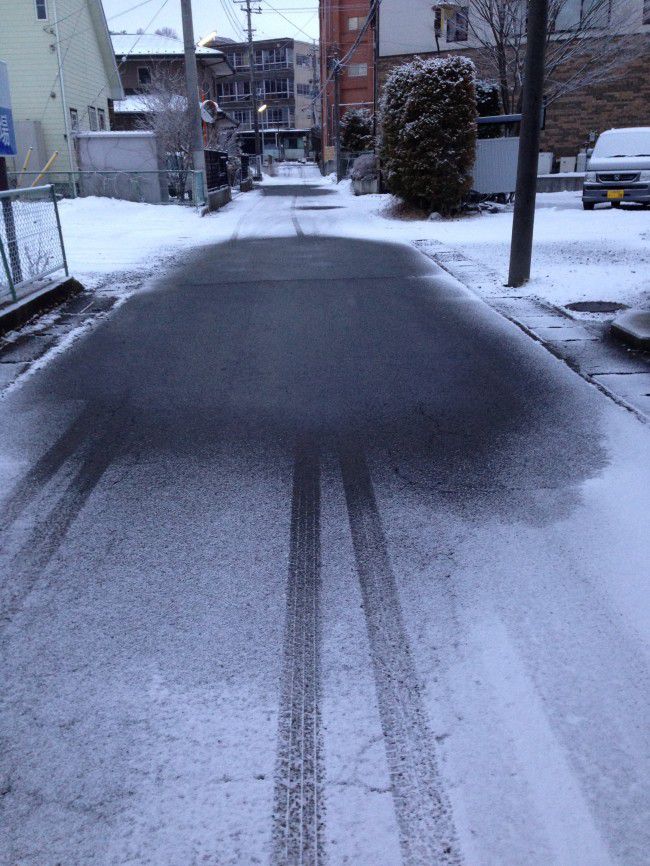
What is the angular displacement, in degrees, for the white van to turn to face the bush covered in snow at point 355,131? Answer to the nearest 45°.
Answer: approximately 135° to its right

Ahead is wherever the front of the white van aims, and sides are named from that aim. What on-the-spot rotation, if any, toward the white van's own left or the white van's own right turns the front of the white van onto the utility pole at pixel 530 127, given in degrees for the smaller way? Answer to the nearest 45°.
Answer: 0° — it already faces it

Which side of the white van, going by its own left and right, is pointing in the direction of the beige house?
right

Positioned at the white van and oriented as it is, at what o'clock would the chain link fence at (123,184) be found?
The chain link fence is roughly at 3 o'clock from the white van.

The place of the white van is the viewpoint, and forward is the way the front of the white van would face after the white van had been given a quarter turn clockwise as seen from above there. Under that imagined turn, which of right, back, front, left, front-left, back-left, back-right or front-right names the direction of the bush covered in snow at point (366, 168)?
front-right

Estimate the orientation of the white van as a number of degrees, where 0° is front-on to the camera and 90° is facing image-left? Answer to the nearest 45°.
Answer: approximately 0°

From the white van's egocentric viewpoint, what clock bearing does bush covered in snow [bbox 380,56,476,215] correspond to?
The bush covered in snow is roughly at 2 o'clock from the white van.

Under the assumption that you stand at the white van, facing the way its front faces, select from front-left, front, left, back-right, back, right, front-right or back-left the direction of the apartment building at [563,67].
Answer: back

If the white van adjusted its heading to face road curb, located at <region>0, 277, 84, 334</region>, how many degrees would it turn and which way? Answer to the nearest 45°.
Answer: approximately 45° to its right

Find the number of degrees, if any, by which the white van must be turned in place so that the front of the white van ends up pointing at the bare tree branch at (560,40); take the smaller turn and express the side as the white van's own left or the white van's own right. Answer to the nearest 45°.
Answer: approximately 180°

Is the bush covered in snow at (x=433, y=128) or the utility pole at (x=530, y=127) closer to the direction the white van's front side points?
the utility pole

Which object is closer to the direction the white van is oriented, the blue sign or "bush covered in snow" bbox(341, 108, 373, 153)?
the blue sign

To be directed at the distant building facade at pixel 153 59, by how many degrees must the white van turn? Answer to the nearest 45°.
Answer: approximately 135° to its right

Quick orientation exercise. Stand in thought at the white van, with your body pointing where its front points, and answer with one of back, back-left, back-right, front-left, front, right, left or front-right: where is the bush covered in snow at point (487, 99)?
back-right
